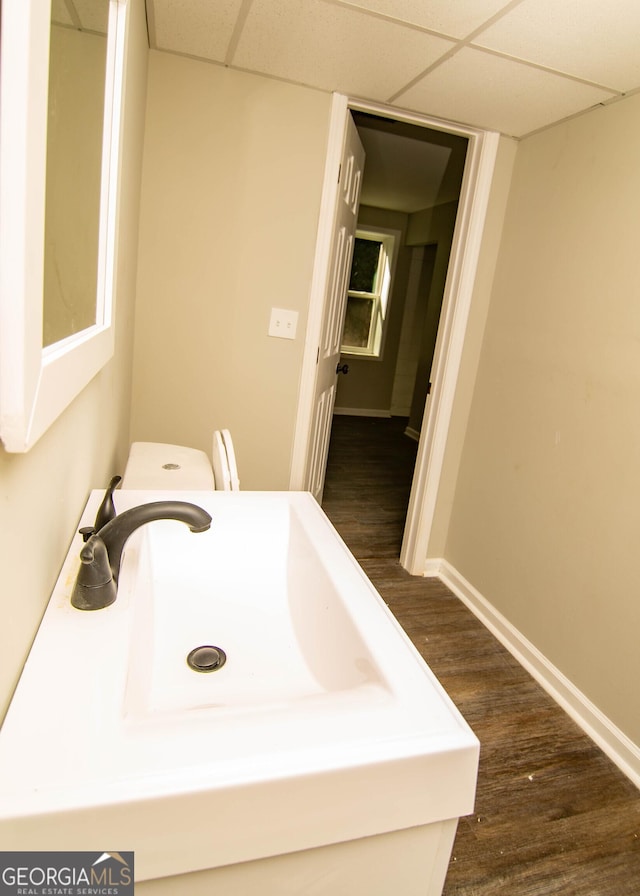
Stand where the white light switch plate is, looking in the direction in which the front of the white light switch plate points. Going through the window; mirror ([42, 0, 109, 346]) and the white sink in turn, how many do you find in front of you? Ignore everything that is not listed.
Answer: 2

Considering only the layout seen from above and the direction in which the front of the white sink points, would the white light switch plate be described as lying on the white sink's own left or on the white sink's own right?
on the white sink's own left

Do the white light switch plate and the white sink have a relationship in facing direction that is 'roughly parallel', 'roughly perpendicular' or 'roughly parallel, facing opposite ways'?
roughly perpendicular

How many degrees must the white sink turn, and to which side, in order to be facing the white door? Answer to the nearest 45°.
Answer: approximately 90° to its left

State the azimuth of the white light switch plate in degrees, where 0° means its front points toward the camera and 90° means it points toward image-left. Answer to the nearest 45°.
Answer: approximately 0°

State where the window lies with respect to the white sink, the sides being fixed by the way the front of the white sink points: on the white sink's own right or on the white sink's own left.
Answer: on the white sink's own left

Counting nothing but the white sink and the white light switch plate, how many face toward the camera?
1

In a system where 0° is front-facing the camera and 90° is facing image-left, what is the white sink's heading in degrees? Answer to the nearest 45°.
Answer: approximately 270°
